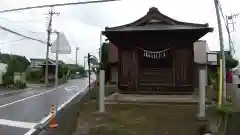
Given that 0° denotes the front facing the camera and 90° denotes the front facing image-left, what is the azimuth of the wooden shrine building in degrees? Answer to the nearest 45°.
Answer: approximately 0°

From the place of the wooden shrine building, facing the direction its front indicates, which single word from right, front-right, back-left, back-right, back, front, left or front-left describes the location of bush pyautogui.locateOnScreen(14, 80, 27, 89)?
back-right
